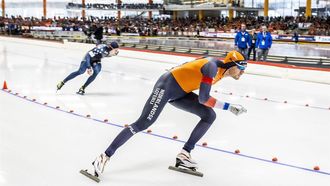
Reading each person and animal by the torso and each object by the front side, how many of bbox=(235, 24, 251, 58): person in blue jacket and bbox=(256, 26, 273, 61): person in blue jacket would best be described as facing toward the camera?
2

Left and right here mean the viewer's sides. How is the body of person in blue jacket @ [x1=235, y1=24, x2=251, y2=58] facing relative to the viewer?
facing the viewer

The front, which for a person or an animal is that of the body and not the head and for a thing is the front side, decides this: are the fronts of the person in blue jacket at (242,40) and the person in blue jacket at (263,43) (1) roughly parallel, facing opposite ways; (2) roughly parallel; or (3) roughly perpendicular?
roughly parallel

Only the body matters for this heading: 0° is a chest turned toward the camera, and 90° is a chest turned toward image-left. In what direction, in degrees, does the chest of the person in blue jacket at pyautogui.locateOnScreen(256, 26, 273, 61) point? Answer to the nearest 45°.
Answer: approximately 0°
